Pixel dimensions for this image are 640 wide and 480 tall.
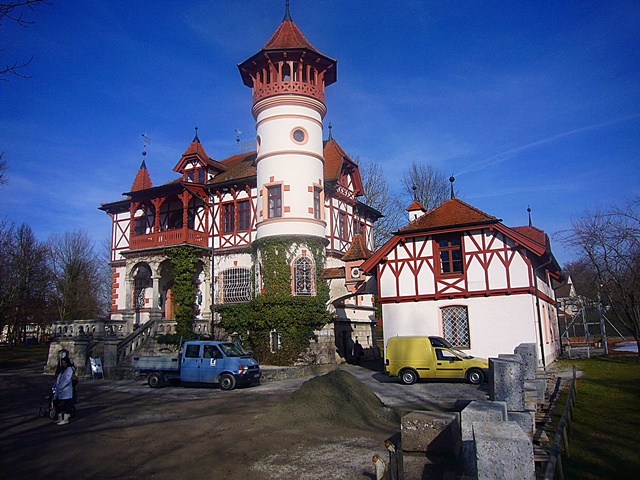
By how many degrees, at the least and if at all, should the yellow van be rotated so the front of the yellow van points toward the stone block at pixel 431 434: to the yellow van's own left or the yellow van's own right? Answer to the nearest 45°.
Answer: approximately 90° to the yellow van's own right

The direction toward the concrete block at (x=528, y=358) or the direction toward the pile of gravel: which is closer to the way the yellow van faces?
the concrete block

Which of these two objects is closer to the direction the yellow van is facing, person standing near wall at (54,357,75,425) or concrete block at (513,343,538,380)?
the concrete block

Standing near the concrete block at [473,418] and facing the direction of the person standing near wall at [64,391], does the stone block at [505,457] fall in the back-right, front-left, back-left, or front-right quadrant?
back-left

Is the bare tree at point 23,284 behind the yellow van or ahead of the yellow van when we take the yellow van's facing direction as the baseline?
behind

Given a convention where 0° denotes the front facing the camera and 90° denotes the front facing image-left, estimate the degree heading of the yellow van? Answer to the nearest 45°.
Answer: approximately 270°

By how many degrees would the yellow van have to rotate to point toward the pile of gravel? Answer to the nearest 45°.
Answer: approximately 90° to its right

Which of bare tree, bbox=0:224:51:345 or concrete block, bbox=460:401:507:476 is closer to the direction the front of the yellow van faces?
the concrete block

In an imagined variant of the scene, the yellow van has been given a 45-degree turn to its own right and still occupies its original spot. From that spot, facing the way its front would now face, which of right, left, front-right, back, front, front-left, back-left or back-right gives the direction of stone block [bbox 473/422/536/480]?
front-right

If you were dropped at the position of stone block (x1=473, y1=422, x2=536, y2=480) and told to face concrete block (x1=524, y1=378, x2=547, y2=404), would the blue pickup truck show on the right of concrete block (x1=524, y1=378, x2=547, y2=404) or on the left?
left

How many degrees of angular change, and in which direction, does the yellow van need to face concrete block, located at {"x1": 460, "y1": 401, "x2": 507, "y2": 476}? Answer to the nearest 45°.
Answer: approximately 90° to its right

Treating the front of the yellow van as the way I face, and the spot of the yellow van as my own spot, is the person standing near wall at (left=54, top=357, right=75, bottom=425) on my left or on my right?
on my right
